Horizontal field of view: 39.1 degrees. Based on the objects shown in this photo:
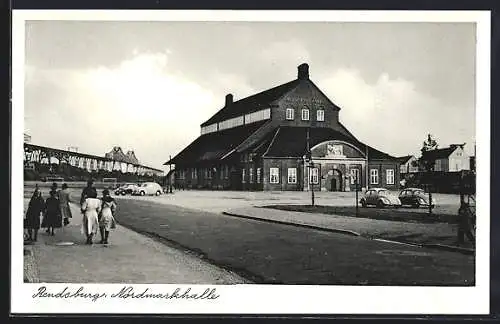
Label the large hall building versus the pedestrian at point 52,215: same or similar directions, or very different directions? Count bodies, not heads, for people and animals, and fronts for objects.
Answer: very different directions

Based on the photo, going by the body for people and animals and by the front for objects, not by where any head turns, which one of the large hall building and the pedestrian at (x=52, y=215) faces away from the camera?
the pedestrian

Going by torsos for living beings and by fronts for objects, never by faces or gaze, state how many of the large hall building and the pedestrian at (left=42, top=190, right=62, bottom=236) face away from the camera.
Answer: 1

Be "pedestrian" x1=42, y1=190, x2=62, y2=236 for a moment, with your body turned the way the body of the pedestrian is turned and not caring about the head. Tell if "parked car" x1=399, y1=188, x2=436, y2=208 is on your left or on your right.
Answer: on your right

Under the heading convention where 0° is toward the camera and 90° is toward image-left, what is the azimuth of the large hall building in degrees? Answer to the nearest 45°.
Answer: approximately 315°

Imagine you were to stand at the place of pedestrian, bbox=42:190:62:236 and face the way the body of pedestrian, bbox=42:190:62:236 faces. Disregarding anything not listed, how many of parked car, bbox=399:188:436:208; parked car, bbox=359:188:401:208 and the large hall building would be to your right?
3

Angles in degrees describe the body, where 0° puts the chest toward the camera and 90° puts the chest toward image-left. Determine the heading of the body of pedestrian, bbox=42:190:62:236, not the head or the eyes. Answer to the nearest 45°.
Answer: approximately 180°

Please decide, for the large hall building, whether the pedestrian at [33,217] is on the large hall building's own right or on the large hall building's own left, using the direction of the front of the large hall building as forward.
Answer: on the large hall building's own right

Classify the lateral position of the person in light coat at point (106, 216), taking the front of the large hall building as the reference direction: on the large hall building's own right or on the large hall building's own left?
on the large hall building's own right
